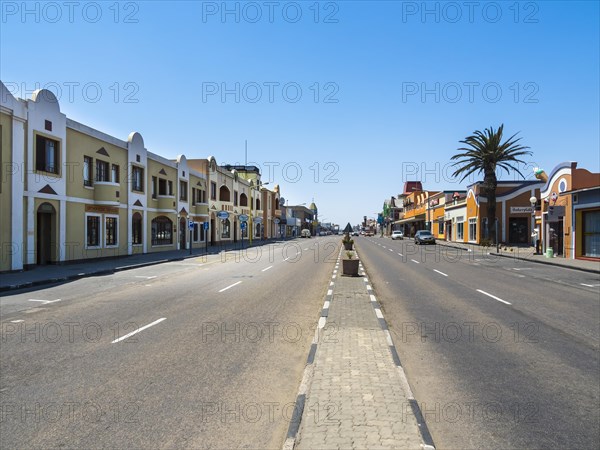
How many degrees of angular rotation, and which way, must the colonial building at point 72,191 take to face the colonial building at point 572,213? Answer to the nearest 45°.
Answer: approximately 45° to its left

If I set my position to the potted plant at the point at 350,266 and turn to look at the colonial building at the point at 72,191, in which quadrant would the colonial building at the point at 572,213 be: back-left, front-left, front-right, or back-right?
back-right

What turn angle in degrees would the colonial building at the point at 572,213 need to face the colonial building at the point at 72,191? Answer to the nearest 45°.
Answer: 0° — it already faces it

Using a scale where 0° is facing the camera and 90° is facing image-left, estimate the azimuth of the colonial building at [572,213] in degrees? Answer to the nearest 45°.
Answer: approximately 45°

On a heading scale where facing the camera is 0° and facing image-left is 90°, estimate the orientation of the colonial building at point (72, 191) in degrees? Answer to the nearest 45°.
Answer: approximately 315°

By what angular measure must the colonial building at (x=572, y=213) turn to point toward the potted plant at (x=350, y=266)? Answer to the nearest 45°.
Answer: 0° — it already faces it
